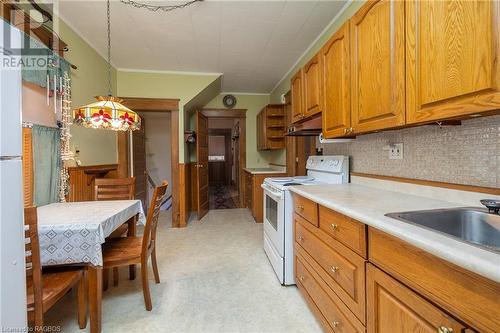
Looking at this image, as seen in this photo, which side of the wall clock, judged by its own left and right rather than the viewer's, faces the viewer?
front

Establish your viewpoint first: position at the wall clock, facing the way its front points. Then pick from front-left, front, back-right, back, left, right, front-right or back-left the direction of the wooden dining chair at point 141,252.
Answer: front

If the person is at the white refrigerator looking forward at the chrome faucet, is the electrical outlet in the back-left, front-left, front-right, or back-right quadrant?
front-left

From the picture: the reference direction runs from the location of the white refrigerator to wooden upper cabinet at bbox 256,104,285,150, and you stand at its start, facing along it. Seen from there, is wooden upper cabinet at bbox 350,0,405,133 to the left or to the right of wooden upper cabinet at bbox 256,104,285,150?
right

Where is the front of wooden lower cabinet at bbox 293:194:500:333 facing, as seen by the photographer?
facing the viewer and to the left of the viewer

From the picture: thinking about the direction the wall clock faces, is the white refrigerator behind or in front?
in front

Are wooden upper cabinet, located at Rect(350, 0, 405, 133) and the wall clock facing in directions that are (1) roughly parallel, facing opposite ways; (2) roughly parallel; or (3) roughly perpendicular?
roughly perpendicular

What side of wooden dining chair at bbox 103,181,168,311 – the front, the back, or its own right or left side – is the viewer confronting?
left
